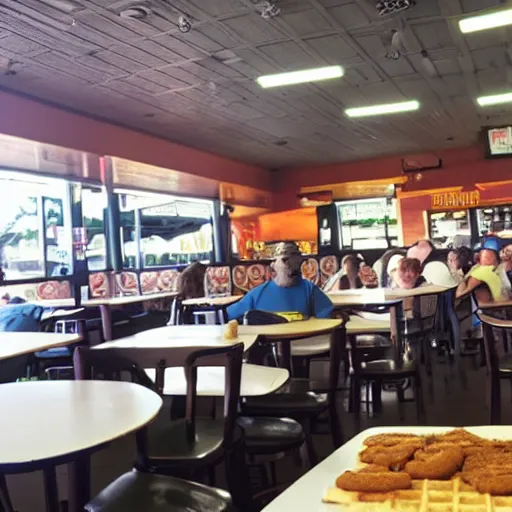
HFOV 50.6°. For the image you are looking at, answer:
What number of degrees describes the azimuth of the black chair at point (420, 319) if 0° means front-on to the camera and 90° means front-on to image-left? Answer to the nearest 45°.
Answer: approximately 135°

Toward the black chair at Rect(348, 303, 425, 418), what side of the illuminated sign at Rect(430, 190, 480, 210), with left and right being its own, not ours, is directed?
front

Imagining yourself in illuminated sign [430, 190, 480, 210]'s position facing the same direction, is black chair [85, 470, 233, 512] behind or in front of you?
in front

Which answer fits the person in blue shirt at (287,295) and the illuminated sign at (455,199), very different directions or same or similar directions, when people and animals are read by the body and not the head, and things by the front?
same or similar directions

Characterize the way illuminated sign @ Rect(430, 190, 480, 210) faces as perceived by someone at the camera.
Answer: facing the viewer

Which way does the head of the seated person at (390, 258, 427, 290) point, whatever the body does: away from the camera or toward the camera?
toward the camera
